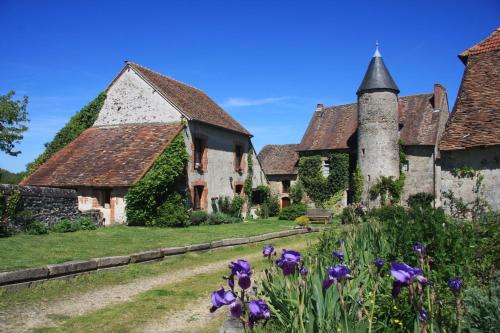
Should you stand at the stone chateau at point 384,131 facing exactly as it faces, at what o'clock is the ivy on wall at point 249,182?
The ivy on wall is roughly at 2 o'clock from the stone chateau.

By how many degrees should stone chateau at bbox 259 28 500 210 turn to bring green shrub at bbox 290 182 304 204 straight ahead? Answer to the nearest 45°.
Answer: approximately 90° to its right

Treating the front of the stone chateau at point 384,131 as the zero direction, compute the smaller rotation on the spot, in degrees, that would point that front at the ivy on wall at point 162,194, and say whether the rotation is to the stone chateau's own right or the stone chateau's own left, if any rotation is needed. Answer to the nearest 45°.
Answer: approximately 45° to the stone chateau's own right

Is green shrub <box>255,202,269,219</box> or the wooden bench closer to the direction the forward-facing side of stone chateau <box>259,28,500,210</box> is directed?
the wooden bench

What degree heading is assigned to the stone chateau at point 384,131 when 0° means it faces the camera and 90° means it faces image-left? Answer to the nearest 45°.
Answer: approximately 0°

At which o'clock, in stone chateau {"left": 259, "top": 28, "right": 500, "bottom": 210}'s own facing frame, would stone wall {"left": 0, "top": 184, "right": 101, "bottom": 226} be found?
The stone wall is roughly at 1 o'clock from the stone chateau.

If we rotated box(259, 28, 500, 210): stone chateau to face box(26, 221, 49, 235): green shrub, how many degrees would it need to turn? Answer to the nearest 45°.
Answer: approximately 45° to its right
